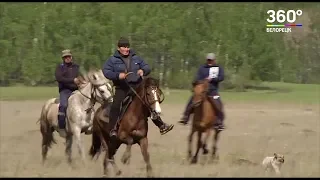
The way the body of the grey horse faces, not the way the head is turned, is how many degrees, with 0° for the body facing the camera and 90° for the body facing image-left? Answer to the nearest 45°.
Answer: approximately 315°

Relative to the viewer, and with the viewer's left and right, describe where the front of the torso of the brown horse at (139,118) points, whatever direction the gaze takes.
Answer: facing the viewer and to the right of the viewer

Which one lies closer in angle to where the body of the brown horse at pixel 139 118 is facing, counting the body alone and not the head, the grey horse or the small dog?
the small dog

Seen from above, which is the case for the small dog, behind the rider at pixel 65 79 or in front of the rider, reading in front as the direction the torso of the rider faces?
in front

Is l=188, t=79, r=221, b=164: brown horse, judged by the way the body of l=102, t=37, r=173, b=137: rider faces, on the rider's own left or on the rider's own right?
on the rider's own left

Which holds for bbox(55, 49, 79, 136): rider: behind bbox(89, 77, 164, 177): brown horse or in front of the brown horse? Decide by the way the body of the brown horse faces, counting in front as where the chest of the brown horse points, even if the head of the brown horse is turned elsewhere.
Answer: behind

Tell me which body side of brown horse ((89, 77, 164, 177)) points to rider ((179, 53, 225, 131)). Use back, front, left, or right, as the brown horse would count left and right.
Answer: left

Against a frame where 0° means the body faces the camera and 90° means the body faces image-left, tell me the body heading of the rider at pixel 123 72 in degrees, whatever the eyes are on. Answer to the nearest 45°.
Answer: approximately 315°
